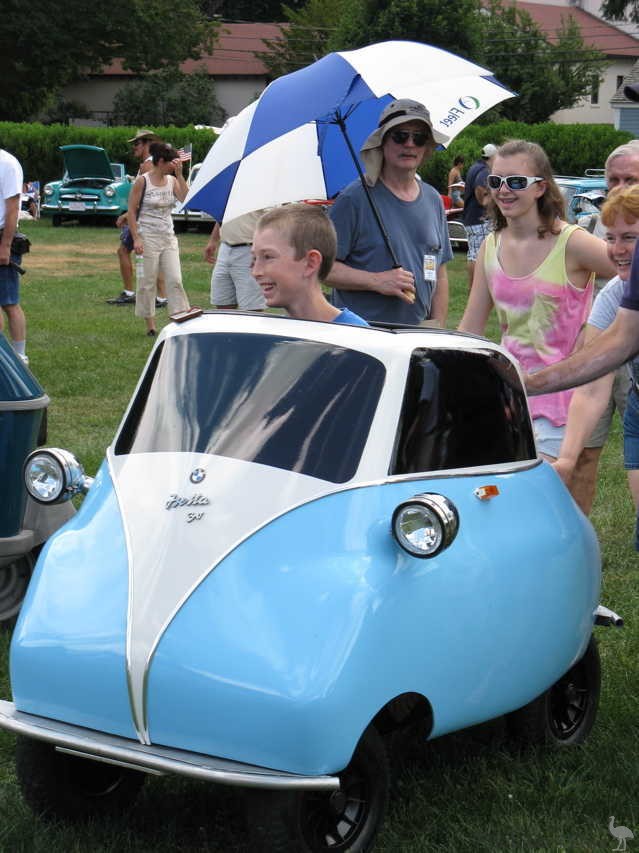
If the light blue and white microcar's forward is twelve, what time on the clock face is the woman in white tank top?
The woman in white tank top is roughly at 4 o'clock from the light blue and white microcar.

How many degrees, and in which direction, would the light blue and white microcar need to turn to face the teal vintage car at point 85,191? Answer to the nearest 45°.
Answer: approximately 135° to its right

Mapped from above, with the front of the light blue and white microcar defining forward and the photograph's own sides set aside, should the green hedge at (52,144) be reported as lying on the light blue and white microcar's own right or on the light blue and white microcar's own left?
on the light blue and white microcar's own right

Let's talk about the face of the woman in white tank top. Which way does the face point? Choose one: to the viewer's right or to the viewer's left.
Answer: to the viewer's right

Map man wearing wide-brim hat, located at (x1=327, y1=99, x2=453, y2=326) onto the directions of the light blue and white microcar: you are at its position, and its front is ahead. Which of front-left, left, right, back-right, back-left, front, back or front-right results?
back-right

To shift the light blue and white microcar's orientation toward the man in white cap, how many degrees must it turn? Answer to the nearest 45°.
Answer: approximately 135° to its right

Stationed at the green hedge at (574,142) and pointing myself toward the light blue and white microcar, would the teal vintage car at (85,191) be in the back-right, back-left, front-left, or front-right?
front-right

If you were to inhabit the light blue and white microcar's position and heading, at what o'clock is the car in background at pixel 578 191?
The car in background is roughly at 5 o'clock from the light blue and white microcar.

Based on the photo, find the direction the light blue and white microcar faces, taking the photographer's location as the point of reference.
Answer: facing the viewer and to the left of the viewer
